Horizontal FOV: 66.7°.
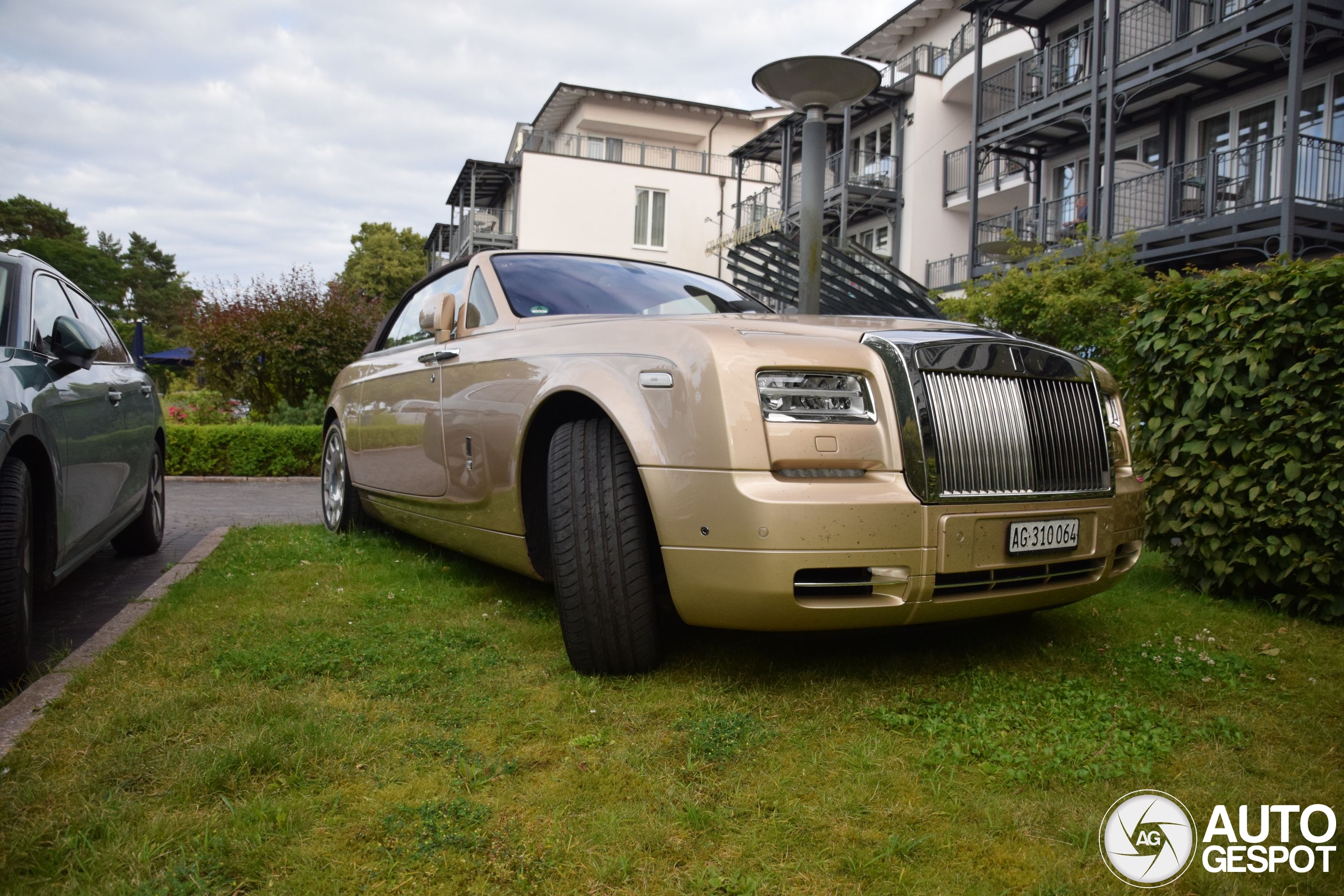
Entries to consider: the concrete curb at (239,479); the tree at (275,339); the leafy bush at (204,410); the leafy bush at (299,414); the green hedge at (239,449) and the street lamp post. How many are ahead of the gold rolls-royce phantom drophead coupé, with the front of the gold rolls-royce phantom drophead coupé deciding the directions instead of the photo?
0

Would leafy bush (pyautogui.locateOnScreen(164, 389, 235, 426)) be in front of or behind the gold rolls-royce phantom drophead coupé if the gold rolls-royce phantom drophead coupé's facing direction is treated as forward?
behind

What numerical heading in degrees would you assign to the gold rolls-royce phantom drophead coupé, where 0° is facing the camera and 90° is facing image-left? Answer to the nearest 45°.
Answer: approximately 315°

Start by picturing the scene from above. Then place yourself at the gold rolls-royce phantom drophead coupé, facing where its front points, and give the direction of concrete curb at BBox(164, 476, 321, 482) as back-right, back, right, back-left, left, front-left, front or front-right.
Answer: back

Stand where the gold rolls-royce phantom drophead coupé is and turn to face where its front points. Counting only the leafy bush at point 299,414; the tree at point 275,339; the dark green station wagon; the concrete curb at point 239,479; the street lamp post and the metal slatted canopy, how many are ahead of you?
0

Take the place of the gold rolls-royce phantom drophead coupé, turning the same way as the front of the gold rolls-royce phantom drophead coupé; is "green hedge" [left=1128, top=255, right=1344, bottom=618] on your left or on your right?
on your left

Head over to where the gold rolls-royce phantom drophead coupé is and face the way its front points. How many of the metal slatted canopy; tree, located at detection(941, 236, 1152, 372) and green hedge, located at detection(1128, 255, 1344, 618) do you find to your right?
0

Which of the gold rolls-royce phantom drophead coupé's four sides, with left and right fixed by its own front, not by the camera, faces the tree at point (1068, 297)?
left

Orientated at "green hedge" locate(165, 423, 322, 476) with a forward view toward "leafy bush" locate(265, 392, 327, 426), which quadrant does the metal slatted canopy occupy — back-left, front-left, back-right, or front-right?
front-right

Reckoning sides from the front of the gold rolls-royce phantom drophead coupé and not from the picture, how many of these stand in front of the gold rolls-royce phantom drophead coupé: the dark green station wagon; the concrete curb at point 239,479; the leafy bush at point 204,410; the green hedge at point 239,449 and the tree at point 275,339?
0

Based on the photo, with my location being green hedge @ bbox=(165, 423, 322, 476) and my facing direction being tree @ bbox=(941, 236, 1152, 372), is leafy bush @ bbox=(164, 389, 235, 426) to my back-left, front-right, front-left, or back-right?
back-left

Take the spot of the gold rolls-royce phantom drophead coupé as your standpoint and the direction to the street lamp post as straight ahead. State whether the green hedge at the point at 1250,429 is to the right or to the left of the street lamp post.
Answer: right

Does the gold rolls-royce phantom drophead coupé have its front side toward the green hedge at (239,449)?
no

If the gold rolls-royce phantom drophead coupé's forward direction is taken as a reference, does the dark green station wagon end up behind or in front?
behind

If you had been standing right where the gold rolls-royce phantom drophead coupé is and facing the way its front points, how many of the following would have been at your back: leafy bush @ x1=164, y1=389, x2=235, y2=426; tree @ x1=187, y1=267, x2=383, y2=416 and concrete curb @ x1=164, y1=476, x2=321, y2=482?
3

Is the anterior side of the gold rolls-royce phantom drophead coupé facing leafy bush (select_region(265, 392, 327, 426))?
no

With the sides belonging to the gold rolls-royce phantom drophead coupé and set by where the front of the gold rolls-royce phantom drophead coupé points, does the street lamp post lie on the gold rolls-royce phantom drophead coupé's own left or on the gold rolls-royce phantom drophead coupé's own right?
on the gold rolls-royce phantom drophead coupé's own left
